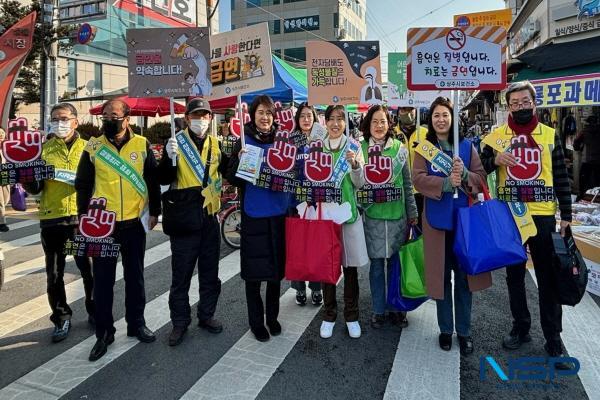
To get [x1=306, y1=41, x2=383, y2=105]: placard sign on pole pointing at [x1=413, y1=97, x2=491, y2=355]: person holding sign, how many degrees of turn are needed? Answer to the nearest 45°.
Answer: approximately 45° to its left

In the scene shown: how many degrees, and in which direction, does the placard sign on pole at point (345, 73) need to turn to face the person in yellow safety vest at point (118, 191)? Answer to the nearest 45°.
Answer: approximately 45° to its right

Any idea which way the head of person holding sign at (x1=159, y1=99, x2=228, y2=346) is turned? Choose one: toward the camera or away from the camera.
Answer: toward the camera

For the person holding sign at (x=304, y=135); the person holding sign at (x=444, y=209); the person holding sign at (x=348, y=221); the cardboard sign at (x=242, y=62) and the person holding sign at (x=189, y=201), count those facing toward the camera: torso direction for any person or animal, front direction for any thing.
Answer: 5

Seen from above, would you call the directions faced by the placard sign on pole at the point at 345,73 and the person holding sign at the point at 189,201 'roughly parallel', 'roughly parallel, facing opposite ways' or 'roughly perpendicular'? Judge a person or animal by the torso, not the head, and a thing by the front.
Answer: roughly parallel

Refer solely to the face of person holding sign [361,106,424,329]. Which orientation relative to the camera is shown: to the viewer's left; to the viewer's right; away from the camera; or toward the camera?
toward the camera

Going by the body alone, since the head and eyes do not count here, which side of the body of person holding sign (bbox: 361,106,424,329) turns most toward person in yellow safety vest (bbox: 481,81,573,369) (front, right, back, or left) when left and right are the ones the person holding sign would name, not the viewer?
left

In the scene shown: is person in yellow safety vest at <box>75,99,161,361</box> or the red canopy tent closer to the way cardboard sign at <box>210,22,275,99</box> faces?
the person in yellow safety vest

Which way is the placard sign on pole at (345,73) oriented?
toward the camera

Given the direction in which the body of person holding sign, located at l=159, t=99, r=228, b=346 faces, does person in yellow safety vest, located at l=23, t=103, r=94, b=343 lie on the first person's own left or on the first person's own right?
on the first person's own right

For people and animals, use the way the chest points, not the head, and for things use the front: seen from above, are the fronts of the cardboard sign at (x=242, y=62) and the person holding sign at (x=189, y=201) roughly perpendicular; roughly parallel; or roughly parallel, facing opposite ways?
roughly parallel

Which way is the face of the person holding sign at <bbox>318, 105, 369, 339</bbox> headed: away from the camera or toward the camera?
toward the camera

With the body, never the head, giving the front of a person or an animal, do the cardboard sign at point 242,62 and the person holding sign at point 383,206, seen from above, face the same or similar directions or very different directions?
same or similar directions

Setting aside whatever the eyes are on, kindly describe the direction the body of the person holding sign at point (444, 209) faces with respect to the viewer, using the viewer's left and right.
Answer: facing the viewer

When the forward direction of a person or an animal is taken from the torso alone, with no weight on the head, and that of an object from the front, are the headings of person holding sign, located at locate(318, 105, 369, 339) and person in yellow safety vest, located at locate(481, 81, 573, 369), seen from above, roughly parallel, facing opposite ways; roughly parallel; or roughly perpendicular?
roughly parallel

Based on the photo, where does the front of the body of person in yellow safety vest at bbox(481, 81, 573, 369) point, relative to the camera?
toward the camera
